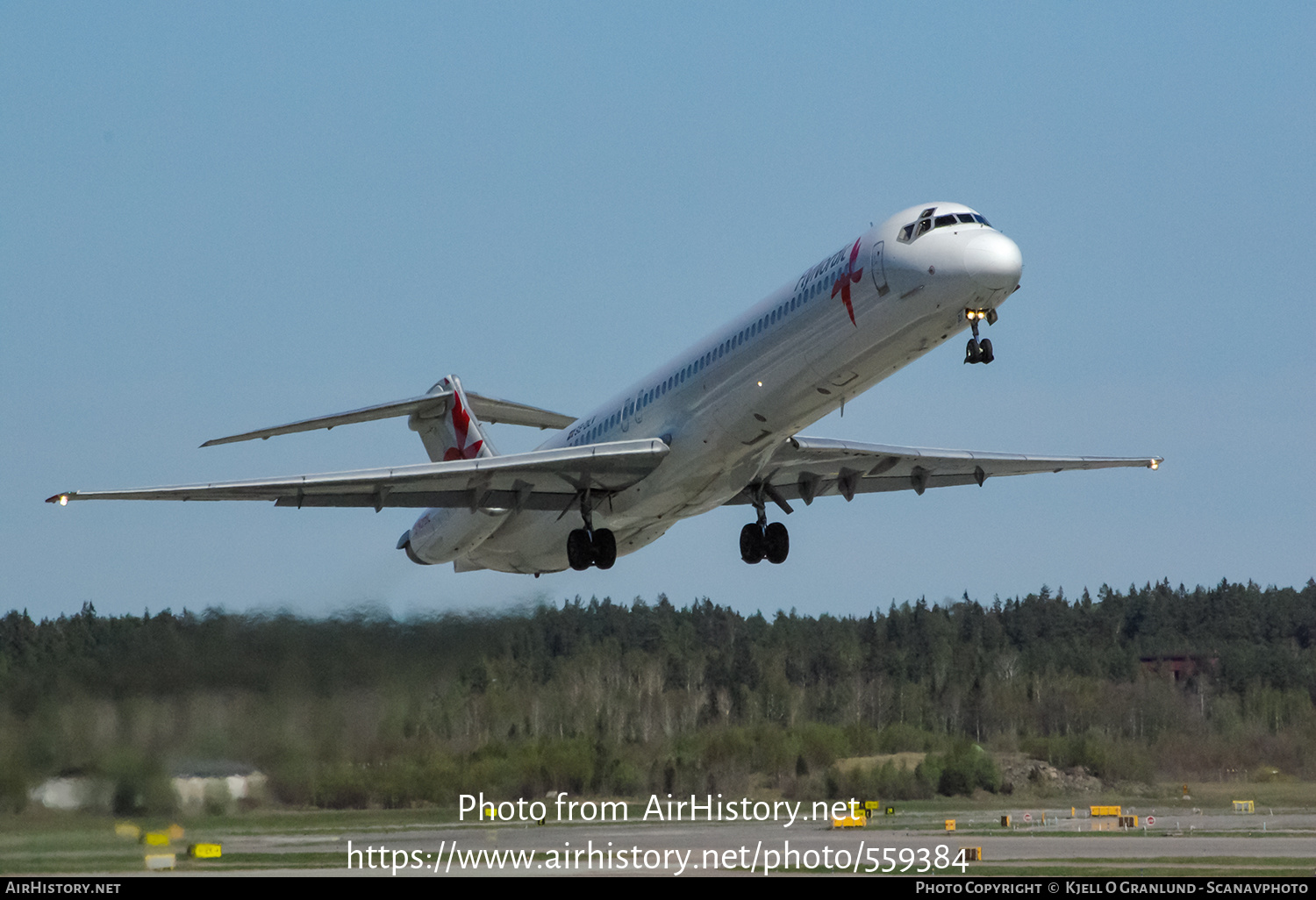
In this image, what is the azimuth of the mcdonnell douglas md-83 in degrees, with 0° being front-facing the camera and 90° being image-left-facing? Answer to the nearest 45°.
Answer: approximately 315°
